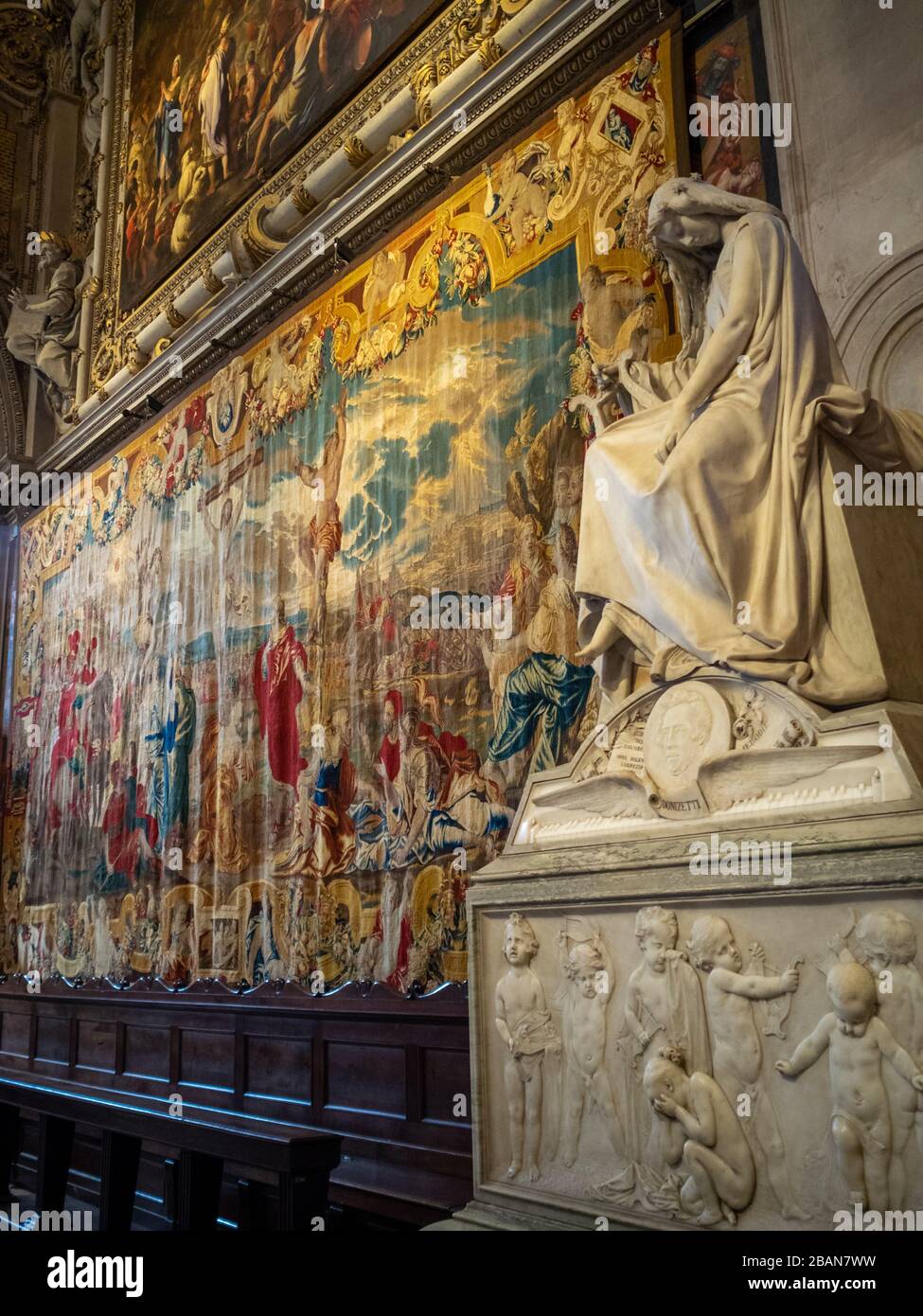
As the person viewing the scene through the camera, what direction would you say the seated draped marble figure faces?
facing the viewer and to the left of the viewer

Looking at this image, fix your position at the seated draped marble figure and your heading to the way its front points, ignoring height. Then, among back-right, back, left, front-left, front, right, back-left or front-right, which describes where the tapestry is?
right
